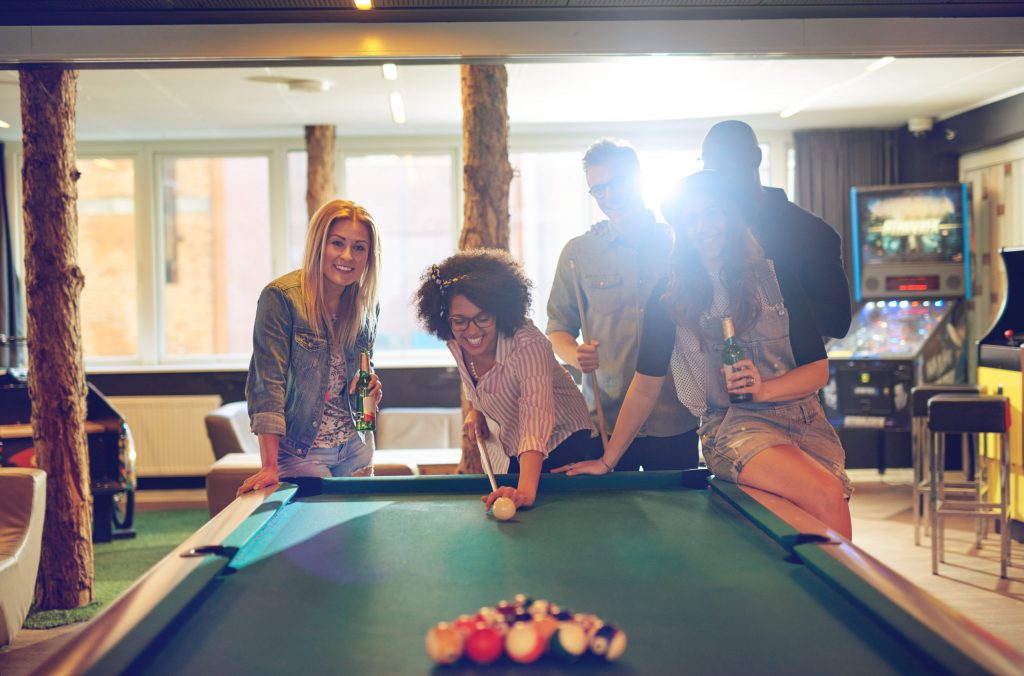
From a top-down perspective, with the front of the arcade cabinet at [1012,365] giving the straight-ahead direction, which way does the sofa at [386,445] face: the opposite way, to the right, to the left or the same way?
to the left

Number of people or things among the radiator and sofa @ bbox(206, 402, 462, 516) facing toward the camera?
2

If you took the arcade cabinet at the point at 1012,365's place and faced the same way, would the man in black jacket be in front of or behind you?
in front

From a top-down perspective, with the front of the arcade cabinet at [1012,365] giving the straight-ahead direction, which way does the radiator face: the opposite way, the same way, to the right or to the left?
to the left

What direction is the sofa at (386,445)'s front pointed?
toward the camera

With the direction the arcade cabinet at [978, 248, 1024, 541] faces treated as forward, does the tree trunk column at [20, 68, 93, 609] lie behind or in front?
in front

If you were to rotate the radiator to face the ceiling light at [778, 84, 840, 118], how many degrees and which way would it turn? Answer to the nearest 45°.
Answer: approximately 45° to its left

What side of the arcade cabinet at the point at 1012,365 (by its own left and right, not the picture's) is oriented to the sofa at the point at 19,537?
front

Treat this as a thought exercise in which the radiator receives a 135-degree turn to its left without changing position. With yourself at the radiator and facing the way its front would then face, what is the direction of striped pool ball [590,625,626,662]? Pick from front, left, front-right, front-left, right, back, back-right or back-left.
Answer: back-right

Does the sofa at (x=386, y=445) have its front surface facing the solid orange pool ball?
yes

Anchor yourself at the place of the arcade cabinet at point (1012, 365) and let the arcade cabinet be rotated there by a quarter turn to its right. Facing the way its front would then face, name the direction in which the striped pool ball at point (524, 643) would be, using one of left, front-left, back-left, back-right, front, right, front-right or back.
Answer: back-left

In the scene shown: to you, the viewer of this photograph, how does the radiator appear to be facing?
facing the viewer
